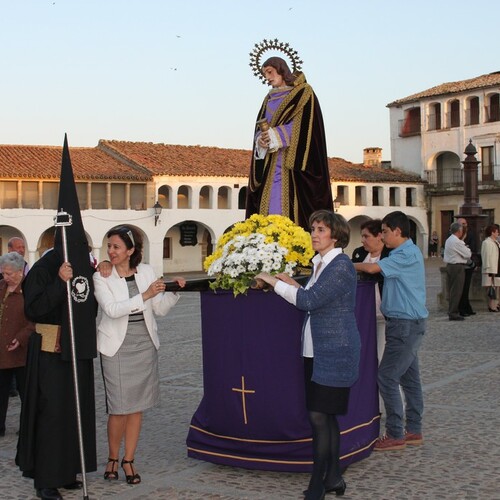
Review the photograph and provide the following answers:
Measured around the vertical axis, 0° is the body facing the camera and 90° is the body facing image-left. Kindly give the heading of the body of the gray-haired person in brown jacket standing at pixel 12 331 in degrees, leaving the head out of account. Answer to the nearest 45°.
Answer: approximately 45°

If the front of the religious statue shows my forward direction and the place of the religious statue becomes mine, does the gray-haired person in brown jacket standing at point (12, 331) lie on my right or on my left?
on my right

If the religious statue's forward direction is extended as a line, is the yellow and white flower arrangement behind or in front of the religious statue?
in front

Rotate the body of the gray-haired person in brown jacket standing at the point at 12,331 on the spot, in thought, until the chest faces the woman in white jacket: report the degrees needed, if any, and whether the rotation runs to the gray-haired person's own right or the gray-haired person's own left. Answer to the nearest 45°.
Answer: approximately 45° to the gray-haired person's own left

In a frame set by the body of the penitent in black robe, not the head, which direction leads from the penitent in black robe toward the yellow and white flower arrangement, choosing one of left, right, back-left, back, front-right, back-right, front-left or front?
front-left

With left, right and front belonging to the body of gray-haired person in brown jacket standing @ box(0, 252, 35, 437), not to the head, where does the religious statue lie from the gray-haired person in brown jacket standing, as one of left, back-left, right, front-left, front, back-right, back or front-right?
left

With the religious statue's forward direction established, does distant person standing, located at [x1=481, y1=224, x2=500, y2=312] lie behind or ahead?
behind

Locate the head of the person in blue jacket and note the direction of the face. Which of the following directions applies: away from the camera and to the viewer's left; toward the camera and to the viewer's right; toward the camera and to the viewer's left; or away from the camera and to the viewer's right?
toward the camera and to the viewer's left

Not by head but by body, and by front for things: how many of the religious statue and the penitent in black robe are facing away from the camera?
0

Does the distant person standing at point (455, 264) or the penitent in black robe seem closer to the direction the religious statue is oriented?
the penitent in black robe

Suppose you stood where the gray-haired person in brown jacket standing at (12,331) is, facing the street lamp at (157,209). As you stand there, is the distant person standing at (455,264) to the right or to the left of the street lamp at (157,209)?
right

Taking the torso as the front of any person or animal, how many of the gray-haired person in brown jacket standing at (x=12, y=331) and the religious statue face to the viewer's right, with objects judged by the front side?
0

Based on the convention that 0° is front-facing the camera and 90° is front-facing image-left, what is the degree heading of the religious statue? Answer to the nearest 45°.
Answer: approximately 45°
